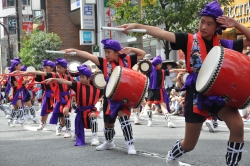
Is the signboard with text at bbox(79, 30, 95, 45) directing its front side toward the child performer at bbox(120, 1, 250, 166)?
yes

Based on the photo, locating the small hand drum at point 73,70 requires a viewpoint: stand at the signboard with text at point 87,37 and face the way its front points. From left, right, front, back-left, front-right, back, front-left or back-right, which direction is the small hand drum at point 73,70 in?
front

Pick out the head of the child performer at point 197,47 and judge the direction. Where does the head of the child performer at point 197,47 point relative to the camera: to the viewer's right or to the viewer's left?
to the viewer's left

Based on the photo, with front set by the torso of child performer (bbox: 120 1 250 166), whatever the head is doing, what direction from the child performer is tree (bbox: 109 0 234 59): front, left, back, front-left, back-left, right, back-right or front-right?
back

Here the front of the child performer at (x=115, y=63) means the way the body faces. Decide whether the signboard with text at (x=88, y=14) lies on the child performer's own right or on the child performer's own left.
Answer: on the child performer's own right

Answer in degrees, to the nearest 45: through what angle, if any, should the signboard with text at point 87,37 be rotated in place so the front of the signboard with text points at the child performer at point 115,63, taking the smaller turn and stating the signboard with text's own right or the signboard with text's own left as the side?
0° — it already faces them

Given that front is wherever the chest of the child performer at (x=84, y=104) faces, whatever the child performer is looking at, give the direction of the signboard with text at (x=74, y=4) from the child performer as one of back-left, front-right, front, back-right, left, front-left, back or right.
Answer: back

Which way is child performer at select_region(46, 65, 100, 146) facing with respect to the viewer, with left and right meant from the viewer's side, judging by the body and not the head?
facing the viewer

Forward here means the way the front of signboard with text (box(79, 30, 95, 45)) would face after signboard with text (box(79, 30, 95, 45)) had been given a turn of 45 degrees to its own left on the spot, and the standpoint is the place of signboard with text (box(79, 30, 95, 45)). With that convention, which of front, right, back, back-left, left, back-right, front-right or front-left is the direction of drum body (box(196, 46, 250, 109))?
front-right

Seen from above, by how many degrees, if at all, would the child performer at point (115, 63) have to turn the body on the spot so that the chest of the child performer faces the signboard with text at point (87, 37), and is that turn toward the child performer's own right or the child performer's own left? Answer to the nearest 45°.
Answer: approximately 135° to the child performer's own right

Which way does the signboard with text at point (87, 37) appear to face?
toward the camera
